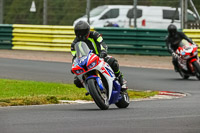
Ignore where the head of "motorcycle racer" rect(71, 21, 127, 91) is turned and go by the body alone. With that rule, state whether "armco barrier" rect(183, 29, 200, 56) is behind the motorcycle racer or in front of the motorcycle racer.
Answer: behind

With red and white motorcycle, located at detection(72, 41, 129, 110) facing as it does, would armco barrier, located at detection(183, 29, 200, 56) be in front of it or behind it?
behind

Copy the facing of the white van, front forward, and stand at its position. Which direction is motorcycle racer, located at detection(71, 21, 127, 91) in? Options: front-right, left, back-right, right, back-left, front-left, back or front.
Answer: left

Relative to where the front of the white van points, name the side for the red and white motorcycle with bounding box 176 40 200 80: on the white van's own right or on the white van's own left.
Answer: on the white van's own left

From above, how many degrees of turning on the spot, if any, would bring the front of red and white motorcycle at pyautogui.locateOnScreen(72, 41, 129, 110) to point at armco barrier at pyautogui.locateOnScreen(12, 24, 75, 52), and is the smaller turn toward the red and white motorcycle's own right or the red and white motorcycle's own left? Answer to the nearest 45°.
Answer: approximately 135° to the red and white motorcycle's own right

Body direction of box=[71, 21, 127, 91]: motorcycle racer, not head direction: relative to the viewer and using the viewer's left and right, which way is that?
facing the viewer and to the left of the viewer

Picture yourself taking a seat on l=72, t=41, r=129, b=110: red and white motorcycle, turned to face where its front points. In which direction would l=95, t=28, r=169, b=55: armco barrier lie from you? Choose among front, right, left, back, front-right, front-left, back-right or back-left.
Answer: back-right

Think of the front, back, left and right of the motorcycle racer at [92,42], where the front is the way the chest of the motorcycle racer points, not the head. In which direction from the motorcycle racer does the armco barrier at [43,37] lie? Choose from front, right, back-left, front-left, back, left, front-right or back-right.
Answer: back-right

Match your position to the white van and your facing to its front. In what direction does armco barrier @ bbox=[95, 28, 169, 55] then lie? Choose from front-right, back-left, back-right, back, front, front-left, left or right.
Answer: left

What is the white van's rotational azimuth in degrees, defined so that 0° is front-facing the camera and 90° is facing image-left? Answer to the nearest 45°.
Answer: approximately 90°
